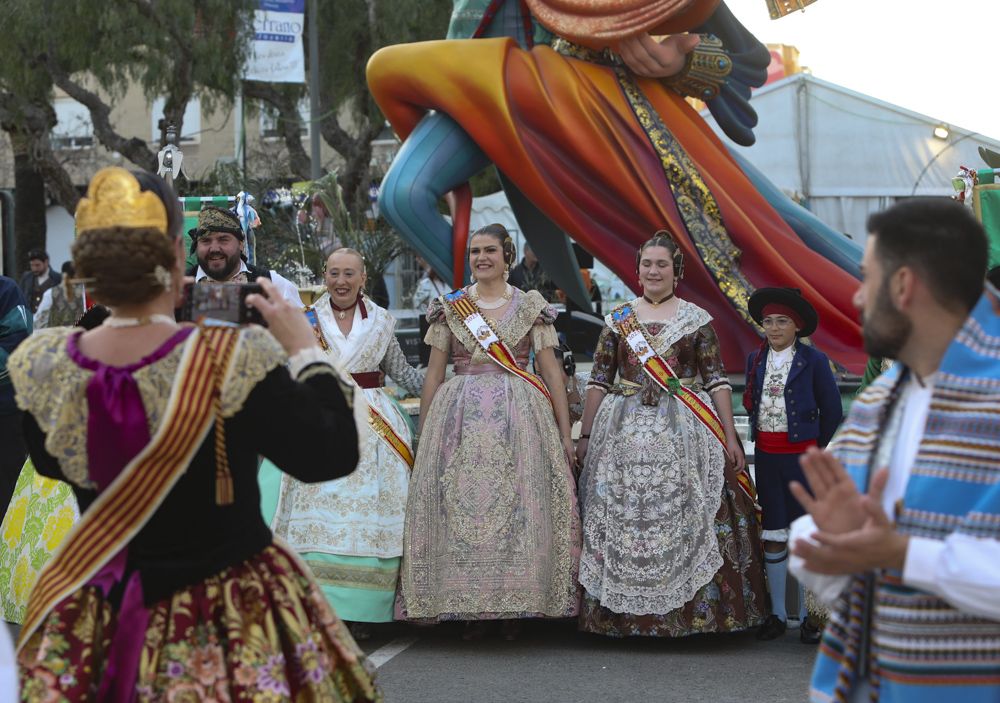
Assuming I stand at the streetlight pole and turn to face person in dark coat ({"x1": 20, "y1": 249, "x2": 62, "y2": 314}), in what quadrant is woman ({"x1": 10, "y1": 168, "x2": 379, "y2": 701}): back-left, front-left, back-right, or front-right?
front-left

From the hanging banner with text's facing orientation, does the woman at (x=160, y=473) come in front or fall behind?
in front

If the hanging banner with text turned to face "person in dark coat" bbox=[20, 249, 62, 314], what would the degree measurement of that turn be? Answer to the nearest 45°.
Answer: approximately 45° to its right

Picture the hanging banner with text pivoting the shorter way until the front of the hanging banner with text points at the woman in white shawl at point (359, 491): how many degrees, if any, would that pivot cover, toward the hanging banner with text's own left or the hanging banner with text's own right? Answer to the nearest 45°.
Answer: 0° — it already faces them

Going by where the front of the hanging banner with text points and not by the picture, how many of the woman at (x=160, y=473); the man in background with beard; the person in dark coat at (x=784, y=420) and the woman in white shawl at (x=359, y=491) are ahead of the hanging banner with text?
4

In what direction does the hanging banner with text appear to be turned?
toward the camera

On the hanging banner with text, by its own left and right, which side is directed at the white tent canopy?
left

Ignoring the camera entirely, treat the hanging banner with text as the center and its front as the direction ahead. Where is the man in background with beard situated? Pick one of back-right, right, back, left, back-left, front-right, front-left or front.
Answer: front

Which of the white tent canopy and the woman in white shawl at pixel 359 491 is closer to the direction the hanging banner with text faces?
the woman in white shawl
